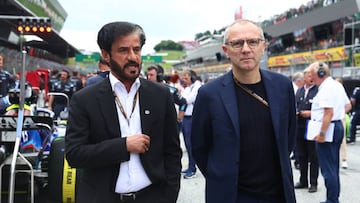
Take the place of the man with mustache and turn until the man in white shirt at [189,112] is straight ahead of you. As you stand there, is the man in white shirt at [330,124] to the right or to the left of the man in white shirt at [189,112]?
right

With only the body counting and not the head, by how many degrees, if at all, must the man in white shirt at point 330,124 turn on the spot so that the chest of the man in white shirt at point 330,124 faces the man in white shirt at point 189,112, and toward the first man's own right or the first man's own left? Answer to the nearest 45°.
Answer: approximately 45° to the first man's own right

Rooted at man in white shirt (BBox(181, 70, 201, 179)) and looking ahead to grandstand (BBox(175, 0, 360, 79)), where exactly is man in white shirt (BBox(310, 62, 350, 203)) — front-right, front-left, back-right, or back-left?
back-right

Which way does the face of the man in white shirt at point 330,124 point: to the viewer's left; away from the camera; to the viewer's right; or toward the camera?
to the viewer's left

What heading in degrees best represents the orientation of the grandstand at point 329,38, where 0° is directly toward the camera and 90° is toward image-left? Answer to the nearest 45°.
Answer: approximately 45°

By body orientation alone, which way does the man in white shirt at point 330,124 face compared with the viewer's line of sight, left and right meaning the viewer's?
facing to the left of the viewer

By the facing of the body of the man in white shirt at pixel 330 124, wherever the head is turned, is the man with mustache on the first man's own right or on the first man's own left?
on the first man's own left

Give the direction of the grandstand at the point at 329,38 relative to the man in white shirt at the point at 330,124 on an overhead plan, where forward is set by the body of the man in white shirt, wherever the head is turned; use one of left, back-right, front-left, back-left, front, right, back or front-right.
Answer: right
